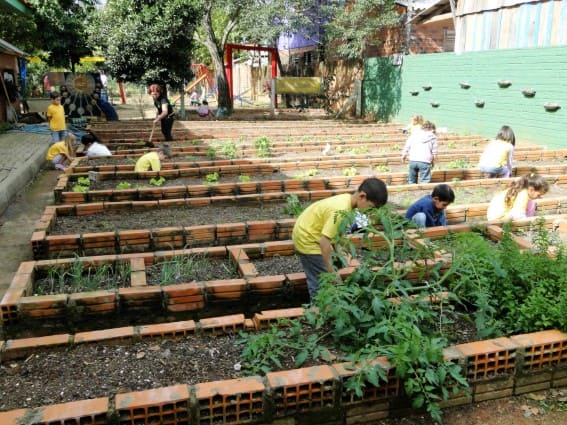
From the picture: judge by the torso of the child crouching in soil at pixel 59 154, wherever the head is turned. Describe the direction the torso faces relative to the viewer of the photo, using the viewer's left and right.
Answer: facing to the right of the viewer

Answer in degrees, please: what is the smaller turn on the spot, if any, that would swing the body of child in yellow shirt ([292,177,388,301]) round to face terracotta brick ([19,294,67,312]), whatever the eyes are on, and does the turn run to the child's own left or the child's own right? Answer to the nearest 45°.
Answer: approximately 180°

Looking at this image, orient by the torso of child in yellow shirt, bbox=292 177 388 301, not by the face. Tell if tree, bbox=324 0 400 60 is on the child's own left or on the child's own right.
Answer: on the child's own left

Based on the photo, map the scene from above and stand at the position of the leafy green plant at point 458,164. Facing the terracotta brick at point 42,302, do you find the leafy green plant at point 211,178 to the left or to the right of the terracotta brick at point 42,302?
right

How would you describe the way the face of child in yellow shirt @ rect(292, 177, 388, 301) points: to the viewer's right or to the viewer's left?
to the viewer's right

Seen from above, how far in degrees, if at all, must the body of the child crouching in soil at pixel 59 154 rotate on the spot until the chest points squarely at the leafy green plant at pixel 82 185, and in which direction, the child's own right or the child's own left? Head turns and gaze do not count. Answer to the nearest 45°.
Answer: approximately 90° to the child's own right
